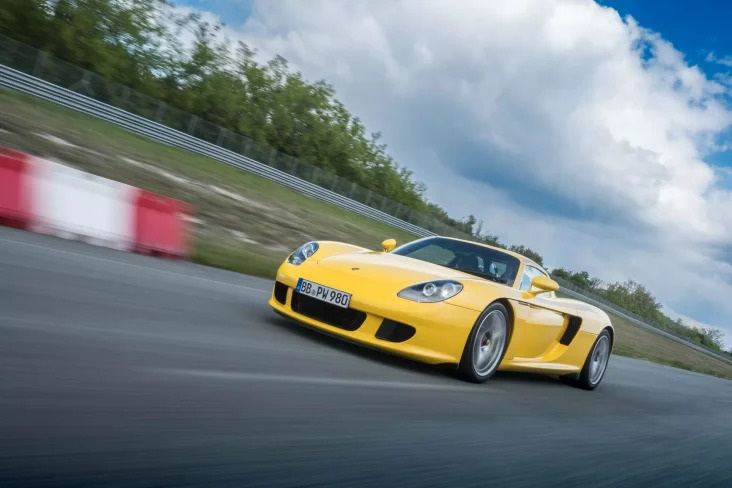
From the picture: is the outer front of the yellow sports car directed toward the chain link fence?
no

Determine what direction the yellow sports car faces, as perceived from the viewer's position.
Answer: facing the viewer and to the left of the viewer

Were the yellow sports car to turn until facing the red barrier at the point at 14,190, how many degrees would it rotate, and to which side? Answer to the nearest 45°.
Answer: approximately 45° to its right

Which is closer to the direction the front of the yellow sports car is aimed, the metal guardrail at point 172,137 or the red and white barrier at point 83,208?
the red and white barrier

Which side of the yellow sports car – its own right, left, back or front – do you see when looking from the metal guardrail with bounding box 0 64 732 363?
right

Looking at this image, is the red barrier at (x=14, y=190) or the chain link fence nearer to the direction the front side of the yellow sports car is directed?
the red barrier
